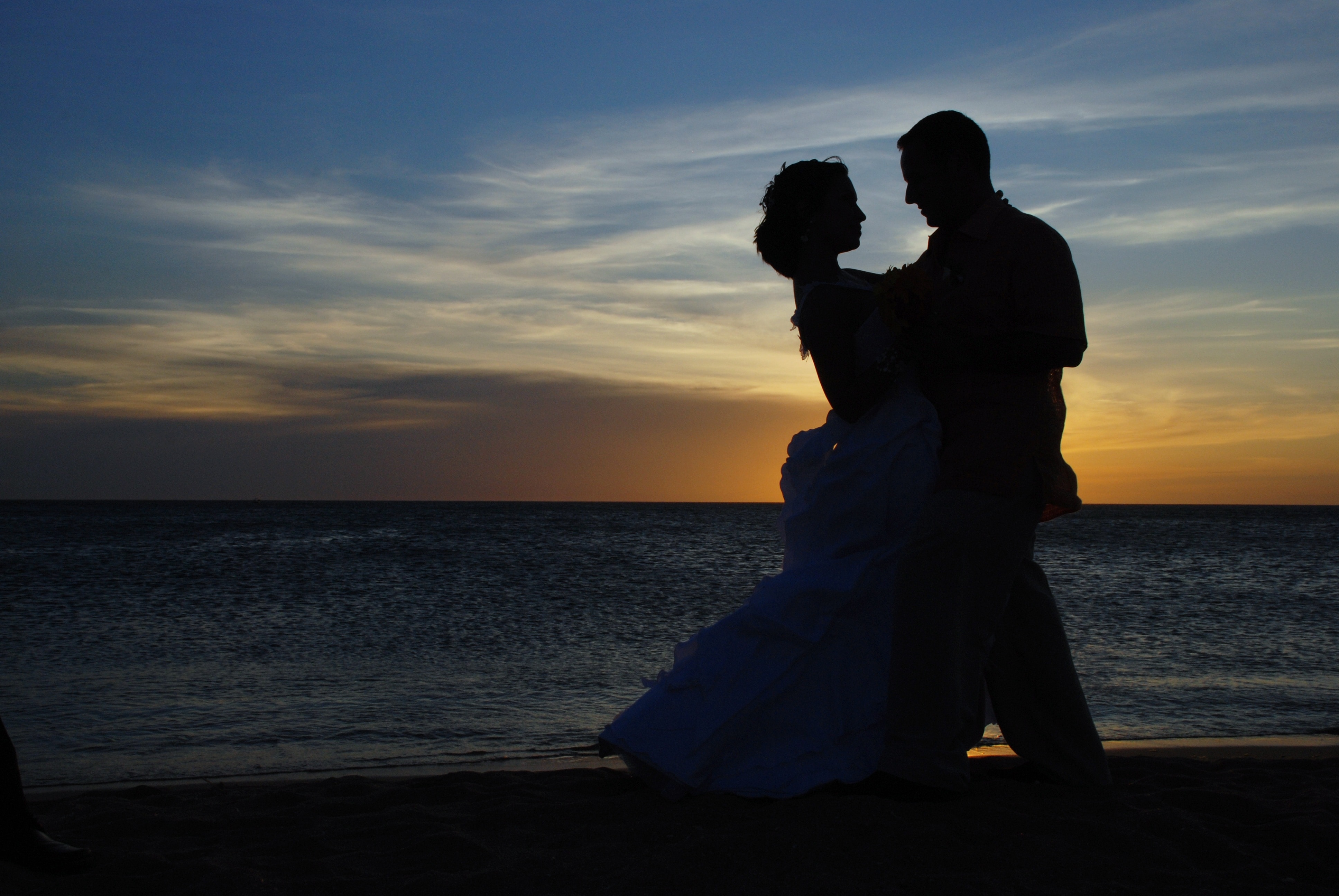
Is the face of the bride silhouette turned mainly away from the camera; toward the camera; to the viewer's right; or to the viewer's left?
to the viewer's right

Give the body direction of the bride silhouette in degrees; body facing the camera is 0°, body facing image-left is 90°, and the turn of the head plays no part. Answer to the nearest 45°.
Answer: approximately 270°

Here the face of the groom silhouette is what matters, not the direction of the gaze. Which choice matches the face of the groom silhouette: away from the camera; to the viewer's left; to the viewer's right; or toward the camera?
to the viewer's left
